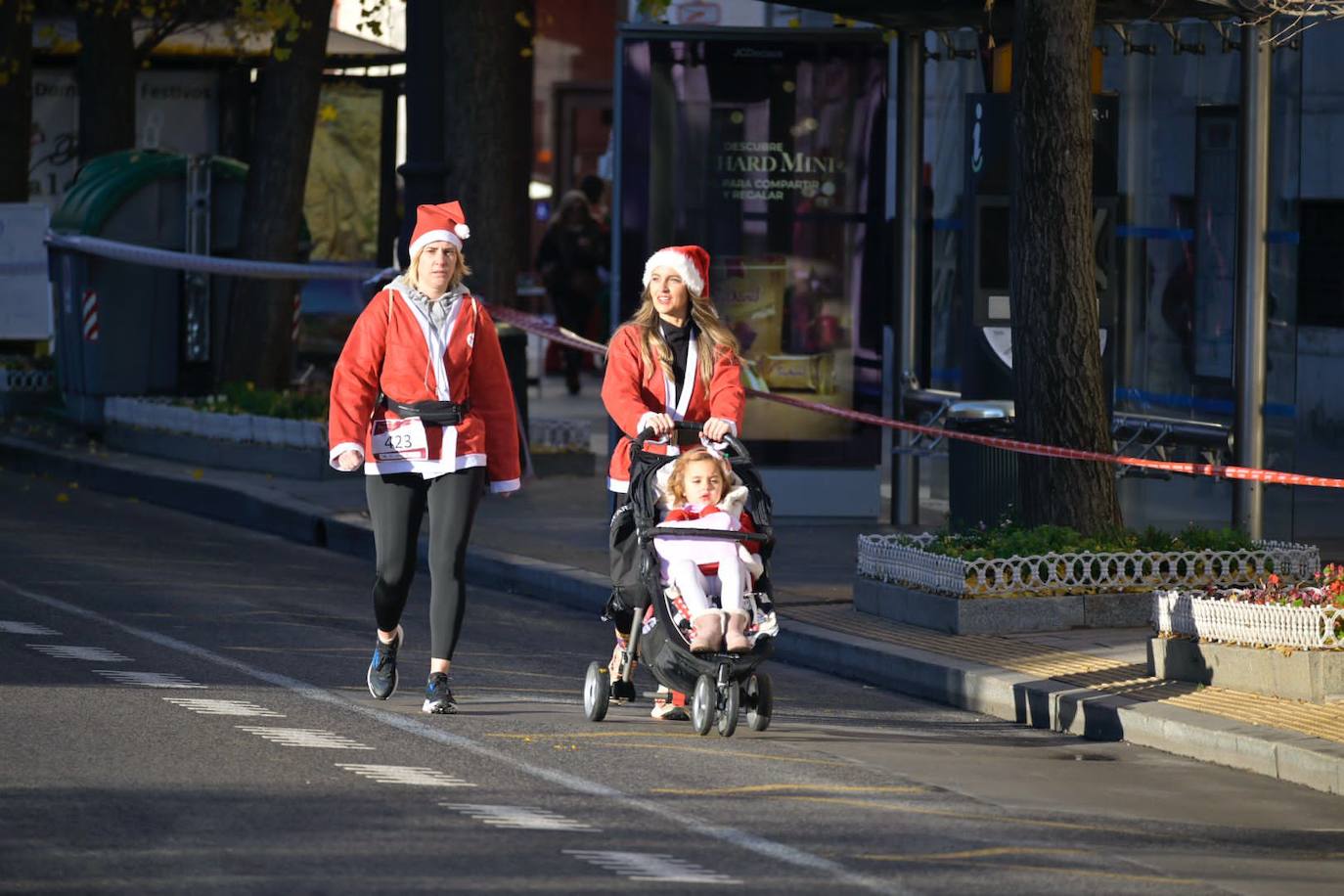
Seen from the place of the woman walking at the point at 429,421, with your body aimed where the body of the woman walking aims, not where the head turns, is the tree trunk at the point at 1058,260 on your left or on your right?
on your left

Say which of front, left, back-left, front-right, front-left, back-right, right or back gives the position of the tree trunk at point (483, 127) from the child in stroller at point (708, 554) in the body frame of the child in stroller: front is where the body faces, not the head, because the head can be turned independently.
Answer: back

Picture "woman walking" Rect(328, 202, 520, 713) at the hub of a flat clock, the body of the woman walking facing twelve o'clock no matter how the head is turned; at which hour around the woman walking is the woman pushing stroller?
The woman pushing stroller is roughly at 9 o'clock from the woman walking.

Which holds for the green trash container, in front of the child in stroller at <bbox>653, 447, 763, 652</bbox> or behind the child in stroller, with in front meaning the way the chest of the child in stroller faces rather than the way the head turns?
behind

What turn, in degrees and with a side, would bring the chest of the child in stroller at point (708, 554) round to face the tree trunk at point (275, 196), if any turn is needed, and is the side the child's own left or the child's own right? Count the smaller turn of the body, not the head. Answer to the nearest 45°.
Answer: approximately 180°

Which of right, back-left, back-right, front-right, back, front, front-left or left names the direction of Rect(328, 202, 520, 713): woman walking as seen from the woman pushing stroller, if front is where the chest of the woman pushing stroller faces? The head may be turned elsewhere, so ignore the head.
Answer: right

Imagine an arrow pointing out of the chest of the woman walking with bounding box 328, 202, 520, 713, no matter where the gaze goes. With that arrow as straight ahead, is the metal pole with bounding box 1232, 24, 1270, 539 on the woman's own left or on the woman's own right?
on the woman's own left

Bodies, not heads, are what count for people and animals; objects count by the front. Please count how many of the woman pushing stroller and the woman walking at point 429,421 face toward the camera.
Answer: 2

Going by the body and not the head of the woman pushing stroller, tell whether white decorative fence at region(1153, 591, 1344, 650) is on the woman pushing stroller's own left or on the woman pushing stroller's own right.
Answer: on the woman pushing stroller's own left

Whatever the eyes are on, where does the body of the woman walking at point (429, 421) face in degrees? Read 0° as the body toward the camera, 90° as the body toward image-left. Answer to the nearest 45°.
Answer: approximately 0°

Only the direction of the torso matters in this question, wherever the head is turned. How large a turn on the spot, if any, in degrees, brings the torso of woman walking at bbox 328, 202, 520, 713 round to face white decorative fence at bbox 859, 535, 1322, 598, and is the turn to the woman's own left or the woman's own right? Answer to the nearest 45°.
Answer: approximately 135° to the woman's own left

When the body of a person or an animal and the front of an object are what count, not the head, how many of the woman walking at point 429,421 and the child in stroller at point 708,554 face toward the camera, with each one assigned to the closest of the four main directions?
2

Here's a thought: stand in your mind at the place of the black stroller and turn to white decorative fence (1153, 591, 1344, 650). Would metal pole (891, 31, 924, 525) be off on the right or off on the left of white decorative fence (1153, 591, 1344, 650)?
left

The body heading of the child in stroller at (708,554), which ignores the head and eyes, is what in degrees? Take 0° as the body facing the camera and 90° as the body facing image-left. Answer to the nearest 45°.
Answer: approximately 0°
